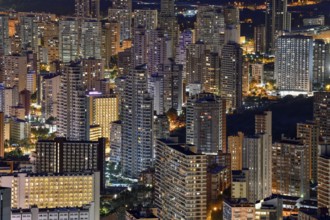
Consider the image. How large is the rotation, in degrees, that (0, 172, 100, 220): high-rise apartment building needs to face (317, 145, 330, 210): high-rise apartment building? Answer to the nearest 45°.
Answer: approximately 90° to its left

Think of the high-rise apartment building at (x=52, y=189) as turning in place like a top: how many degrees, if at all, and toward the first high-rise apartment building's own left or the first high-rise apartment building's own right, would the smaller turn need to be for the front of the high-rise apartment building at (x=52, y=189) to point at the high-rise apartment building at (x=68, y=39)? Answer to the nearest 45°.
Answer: approximately 180°

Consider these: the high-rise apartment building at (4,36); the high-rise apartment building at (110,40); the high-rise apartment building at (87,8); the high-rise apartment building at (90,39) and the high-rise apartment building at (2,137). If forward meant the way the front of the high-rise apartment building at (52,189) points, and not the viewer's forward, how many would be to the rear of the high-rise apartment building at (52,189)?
5

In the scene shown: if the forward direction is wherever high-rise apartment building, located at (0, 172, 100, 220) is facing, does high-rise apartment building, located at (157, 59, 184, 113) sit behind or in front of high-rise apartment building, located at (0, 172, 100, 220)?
behind

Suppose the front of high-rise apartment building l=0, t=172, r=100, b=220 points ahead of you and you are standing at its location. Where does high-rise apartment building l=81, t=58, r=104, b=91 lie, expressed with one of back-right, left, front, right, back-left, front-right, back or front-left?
back

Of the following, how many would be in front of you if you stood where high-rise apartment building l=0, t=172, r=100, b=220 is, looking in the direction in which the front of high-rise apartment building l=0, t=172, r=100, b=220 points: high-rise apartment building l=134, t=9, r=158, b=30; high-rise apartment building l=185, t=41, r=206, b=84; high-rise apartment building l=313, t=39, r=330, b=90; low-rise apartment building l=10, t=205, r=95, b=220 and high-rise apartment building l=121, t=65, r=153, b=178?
1

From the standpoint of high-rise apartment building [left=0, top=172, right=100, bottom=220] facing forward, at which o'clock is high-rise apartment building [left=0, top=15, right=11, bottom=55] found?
high-rise apartment building [left=0, top=15, right=11, bottom=55] is roughly at 6 o'clock from high-rise apartment building [left=0, top=172, right=100, bottom=220].

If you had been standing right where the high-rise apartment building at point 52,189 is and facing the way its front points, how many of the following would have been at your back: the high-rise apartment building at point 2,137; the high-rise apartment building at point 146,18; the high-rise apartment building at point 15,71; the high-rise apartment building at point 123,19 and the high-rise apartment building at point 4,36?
5

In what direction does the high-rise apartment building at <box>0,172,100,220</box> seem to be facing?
toward the camera

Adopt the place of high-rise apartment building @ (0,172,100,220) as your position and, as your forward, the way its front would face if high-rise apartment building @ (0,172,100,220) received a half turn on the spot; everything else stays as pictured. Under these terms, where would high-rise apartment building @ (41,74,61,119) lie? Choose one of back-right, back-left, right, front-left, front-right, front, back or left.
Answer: front

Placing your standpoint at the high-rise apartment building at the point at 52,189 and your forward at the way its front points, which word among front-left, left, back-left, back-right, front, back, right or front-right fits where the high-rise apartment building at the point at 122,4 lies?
back

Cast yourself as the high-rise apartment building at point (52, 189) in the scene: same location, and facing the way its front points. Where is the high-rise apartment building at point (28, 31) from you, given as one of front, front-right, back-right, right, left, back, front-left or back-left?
back

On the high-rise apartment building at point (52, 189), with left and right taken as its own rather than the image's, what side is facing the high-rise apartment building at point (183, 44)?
back
